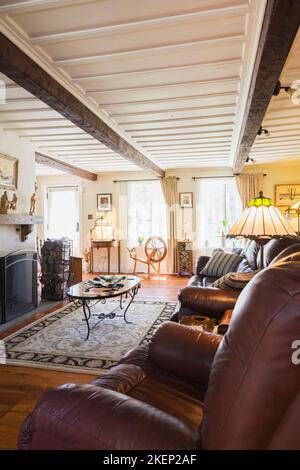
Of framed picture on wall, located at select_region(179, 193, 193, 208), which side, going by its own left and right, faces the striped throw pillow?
front

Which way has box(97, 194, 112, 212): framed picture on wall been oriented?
toward the camera

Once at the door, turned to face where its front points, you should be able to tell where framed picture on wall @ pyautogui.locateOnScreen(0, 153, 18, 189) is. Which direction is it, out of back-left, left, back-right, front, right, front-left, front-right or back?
front

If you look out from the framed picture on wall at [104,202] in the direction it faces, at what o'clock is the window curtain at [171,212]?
The window curtain is roughly at 10 o'clock from the framed picture on wall.

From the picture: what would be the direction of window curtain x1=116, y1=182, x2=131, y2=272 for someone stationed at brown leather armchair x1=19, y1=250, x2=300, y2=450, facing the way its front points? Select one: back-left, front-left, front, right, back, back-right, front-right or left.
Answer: front-right

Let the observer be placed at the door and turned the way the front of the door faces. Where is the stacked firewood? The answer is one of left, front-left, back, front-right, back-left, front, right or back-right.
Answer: front

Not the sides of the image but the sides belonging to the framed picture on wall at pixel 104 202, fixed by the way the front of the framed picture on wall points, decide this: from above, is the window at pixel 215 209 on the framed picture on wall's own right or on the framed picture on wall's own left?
on the framed picture on wall's own left

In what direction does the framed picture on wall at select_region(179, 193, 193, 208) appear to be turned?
toward the camera

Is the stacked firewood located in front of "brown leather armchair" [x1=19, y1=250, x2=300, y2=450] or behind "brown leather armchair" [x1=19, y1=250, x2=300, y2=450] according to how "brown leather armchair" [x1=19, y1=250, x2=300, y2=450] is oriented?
in front

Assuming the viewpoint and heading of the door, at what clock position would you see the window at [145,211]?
The window is roughly at 10 o'clock from the door.

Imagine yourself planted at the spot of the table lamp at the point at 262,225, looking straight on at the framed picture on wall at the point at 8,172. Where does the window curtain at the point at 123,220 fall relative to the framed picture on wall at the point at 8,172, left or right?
right
